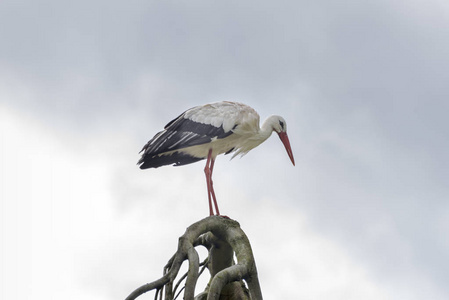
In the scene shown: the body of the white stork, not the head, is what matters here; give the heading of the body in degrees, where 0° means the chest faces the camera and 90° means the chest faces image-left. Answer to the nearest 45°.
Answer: approximately 270°
